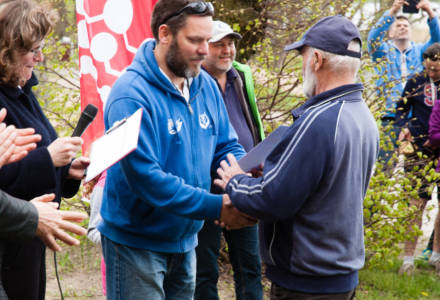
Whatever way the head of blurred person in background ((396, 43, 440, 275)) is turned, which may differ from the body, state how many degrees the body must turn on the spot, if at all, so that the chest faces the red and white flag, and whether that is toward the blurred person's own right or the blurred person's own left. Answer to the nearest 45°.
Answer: approximately 45° to the blurred person's own right

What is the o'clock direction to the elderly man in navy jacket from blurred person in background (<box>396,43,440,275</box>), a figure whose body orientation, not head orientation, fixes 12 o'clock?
The elderly man in navy jacket is roughly at 12 o'clock from the blurred person in background.

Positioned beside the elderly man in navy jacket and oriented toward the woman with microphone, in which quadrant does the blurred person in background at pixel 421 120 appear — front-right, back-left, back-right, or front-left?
back-right

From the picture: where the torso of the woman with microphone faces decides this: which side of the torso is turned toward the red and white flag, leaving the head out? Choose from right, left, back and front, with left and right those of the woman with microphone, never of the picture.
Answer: left

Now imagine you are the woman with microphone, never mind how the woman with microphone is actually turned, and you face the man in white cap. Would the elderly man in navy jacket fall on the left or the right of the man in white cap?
right

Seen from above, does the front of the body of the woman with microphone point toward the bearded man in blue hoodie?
yes

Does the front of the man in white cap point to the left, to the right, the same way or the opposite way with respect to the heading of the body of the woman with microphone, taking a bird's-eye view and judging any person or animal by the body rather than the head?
to the right

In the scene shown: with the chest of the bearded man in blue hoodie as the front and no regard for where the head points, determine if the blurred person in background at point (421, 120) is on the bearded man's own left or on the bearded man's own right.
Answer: on the bearded man's own left

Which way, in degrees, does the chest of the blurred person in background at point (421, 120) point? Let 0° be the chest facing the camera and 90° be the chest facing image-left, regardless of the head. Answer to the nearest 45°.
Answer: approximately 0°
